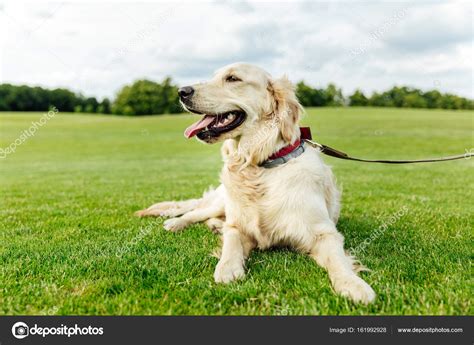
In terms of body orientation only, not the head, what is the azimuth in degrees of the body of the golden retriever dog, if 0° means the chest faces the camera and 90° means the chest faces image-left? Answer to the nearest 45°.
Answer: approximately 0°
